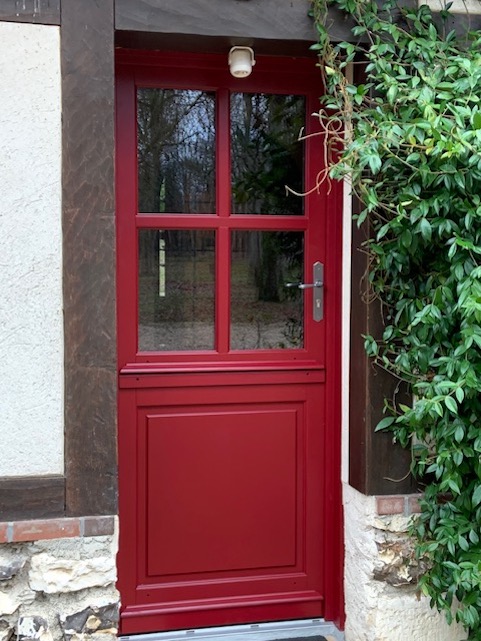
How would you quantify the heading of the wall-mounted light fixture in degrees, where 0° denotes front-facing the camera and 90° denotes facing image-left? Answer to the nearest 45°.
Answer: approximately 0°

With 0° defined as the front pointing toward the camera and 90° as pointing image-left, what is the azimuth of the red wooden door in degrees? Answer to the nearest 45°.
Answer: approximately 0°

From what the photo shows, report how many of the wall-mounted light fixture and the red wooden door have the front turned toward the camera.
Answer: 2

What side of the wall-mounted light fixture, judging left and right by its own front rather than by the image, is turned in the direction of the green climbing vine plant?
left

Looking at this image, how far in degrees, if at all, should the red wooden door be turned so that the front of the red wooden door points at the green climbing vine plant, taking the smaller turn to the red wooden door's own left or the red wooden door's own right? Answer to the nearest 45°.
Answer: approximately 45° to the red wooden door's own left

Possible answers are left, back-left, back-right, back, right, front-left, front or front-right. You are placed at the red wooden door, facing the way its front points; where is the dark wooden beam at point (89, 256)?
front-right
